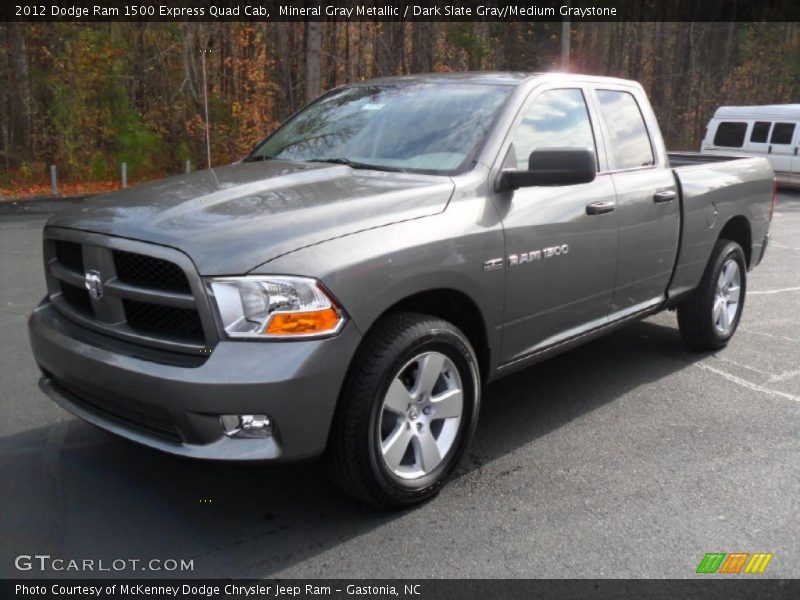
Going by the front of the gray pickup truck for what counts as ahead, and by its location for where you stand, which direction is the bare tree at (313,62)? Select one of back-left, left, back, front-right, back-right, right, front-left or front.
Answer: back-right

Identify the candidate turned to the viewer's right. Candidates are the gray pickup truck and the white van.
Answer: the white van

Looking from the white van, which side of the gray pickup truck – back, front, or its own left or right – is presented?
back

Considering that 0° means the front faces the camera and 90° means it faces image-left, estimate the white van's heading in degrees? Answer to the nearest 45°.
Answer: approximately 270°

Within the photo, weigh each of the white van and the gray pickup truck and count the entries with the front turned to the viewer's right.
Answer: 1

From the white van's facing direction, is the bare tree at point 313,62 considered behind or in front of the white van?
behind
